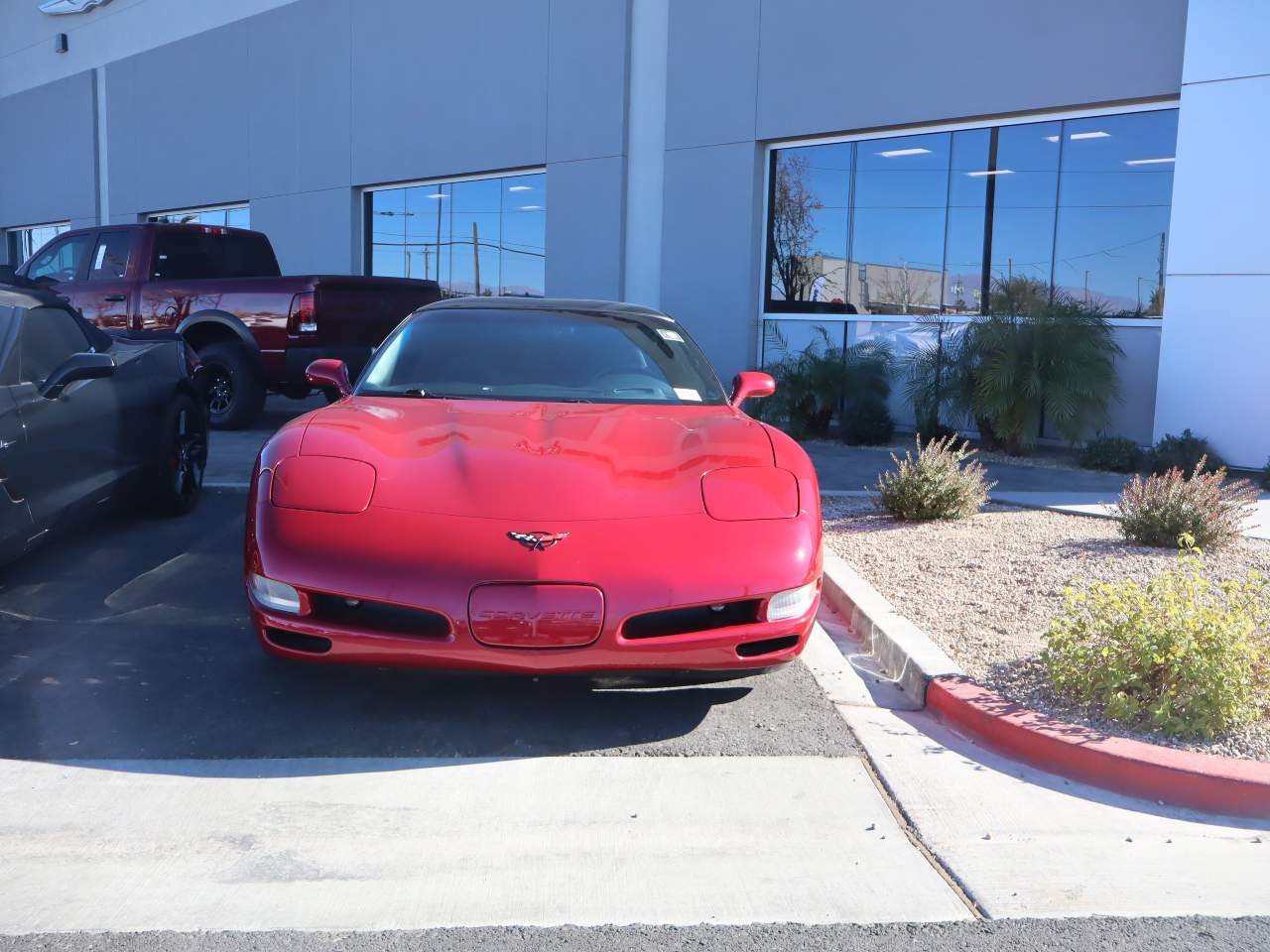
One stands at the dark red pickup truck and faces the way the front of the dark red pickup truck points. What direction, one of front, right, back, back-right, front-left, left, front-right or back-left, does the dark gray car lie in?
back-left

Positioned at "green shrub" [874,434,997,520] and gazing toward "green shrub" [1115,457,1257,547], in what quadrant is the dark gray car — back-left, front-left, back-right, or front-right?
back-right

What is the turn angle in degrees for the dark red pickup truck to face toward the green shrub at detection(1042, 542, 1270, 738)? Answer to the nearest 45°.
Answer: approximately 135° to its left

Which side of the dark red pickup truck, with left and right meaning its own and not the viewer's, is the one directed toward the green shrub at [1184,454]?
back

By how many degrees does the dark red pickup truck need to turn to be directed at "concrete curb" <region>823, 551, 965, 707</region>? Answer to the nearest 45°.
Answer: approximately 135° to its left

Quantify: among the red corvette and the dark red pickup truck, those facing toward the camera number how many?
1

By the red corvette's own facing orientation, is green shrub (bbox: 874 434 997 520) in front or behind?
behind

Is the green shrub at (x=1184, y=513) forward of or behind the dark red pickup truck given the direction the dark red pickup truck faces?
behind

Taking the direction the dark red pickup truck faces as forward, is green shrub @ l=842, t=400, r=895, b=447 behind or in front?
behind

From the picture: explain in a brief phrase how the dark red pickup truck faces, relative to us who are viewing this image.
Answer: facing away from the viewer and to the left of the viewer

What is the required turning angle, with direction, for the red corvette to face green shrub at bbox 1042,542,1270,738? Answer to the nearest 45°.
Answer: approximately 90° to its left

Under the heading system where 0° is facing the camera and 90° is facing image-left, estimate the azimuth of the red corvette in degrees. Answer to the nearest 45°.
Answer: approximately 0°
